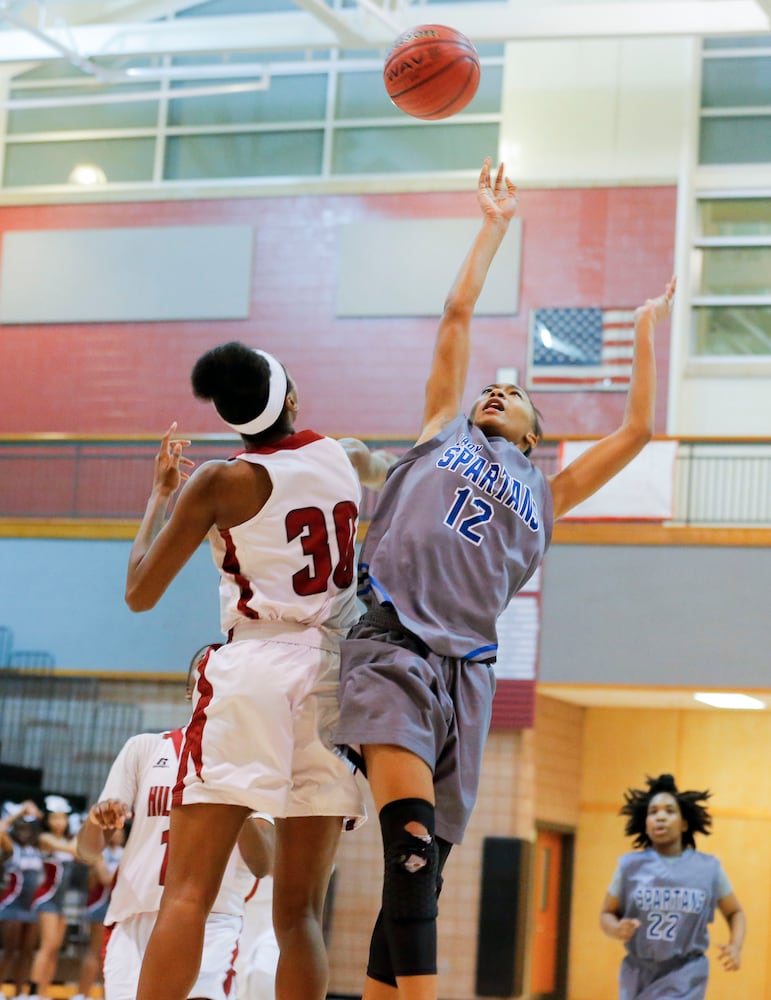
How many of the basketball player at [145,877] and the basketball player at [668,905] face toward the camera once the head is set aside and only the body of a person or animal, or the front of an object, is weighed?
2

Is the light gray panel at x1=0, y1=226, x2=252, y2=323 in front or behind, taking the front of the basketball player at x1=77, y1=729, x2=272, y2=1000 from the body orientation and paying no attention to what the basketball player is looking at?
behind

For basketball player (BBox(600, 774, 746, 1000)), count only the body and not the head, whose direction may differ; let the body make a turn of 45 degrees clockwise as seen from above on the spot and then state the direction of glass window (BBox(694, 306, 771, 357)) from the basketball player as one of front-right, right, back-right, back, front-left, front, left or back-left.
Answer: back-right

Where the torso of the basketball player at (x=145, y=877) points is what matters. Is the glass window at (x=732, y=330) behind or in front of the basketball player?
behind

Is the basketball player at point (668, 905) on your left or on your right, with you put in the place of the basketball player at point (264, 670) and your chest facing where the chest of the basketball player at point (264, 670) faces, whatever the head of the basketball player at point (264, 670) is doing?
on your right

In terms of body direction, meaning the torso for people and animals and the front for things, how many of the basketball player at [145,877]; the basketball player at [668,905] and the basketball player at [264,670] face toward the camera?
2

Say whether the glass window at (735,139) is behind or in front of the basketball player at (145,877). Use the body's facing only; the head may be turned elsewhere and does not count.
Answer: behind

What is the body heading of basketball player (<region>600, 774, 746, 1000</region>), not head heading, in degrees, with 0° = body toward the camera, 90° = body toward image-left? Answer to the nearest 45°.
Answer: approximately 0°

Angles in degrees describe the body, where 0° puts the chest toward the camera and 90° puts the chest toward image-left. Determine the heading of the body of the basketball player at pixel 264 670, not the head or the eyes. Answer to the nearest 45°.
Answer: approximately 135°

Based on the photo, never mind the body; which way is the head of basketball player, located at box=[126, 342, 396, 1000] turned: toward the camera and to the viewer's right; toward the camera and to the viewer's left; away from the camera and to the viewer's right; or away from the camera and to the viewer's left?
away from the camera and to the viewer's right

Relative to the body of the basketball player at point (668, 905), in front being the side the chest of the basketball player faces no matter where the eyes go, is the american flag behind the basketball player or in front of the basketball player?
behind

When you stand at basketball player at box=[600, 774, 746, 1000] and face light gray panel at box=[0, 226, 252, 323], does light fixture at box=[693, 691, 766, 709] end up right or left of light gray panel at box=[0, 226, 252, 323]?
right

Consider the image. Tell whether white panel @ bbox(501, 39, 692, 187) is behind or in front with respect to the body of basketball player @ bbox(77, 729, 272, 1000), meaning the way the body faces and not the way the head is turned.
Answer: behind
